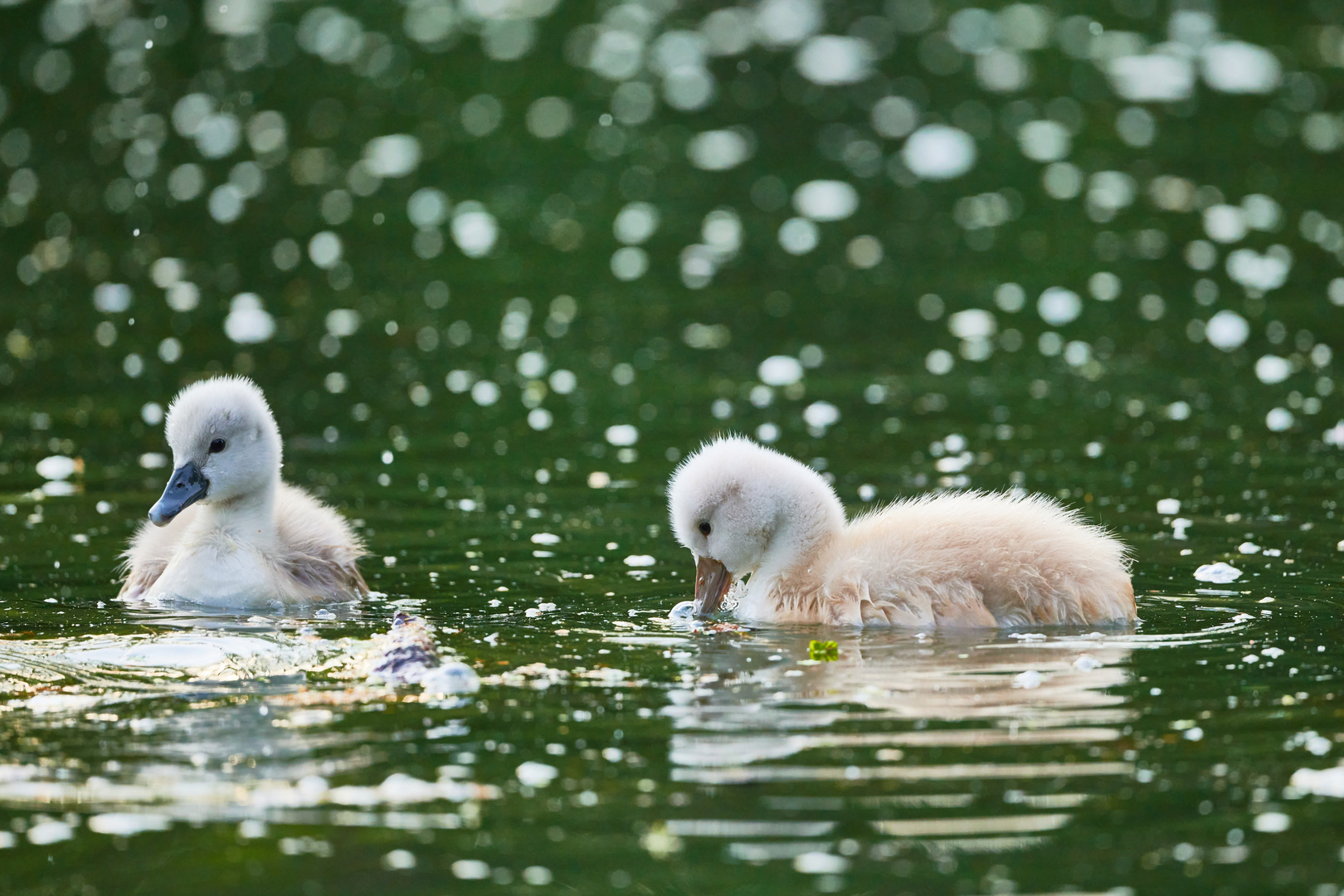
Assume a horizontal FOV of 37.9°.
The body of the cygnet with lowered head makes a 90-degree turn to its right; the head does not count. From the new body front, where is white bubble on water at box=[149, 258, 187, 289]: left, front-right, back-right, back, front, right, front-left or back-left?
front-left

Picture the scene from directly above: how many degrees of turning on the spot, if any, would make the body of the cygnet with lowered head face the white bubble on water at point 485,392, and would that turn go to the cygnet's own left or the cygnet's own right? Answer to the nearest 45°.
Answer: approximately 45° to the cygnet's own right

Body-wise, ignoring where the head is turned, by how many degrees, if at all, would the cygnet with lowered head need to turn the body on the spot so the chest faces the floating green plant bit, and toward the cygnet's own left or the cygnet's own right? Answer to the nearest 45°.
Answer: approximately 90° to the cygnet's own left

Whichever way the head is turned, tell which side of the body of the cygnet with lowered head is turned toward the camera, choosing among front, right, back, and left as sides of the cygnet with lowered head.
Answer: left

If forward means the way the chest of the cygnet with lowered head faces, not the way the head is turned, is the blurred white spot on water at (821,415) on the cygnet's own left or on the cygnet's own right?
on the cygnet's own right

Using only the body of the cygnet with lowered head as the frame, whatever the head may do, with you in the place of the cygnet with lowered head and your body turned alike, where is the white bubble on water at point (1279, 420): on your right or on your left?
on your right

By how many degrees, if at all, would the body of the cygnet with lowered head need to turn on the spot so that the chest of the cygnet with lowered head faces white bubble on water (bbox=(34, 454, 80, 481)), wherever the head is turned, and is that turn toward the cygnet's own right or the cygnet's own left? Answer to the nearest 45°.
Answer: approximately 45° to the cygnet's own right

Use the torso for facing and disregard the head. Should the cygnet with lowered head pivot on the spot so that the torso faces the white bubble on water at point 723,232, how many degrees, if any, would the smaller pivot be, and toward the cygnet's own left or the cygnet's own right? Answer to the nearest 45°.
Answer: approximately 90° to the cygnet's own right

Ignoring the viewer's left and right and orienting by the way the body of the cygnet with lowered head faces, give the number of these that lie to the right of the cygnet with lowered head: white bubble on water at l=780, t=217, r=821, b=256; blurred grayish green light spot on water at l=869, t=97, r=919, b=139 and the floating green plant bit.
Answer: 2

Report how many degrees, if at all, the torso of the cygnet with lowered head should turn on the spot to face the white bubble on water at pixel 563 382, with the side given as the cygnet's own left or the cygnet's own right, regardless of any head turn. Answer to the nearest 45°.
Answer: approximately 90° to the cygnet's own right

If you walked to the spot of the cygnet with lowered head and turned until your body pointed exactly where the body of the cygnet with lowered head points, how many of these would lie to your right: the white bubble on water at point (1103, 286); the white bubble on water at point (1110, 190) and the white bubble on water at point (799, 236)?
3

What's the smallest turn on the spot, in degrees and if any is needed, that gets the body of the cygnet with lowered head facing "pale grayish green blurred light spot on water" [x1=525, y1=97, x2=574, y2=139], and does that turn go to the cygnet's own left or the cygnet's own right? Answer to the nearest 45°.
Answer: approximately 90° to the cygnet's own right

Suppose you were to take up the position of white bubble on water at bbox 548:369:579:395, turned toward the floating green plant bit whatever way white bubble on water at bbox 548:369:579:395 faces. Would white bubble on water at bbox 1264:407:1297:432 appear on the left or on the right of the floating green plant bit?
left

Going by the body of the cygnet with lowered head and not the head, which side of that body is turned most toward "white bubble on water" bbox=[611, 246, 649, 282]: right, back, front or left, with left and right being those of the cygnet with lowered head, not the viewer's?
right

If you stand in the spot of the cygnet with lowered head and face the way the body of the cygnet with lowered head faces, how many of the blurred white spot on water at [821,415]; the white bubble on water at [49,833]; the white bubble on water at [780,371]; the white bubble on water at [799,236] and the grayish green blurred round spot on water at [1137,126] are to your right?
4

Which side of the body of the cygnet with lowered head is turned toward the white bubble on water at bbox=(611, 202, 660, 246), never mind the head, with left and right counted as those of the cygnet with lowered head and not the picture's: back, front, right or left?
right

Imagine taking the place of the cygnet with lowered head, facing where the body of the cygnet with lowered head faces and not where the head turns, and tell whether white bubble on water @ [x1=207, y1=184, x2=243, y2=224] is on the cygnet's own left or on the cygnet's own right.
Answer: on the cygnet's own right

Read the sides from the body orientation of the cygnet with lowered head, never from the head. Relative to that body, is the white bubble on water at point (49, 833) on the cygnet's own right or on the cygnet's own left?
on the cygnet's own left
